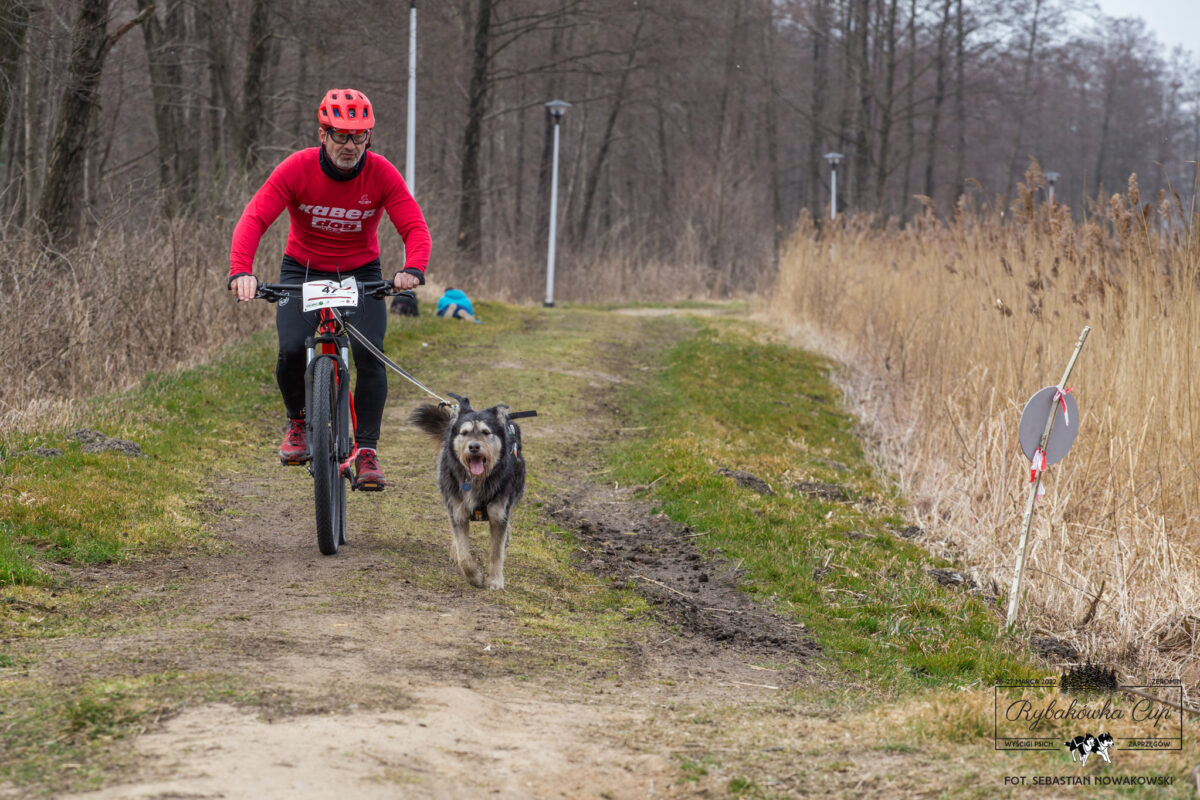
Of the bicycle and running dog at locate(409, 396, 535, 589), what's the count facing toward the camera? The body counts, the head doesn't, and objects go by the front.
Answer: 2

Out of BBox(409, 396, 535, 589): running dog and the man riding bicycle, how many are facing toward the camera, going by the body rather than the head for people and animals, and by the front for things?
2

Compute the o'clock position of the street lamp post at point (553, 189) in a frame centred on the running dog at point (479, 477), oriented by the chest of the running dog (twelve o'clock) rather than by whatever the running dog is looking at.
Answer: The street lamp post is roughly at 6 o'clock from the running dog.

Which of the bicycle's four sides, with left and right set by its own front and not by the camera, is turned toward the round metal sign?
left

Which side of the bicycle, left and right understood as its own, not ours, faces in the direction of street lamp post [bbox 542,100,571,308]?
back

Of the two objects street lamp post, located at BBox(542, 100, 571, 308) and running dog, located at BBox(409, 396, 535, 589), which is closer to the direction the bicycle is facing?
the running dog

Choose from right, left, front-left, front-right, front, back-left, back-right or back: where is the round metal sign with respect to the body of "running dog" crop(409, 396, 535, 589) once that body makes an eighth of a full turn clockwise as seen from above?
back-left

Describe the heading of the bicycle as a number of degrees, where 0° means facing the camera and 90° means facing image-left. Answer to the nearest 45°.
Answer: approximately 0°

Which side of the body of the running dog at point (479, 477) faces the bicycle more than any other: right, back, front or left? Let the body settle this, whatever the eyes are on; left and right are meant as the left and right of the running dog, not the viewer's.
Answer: right

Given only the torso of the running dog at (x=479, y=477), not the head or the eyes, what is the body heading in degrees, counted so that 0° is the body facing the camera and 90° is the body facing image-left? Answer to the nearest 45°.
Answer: approximately 0°

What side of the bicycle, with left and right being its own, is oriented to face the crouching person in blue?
back

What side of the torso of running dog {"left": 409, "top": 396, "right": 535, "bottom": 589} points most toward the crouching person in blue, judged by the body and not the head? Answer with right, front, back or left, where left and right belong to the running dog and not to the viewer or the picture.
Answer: back

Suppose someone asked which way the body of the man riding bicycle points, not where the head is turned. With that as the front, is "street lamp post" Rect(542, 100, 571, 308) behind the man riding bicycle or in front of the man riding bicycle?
behind
